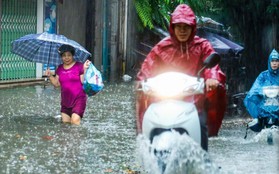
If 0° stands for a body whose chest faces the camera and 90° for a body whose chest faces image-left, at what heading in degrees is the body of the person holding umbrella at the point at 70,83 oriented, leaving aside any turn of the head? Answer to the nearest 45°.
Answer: approximately 0°

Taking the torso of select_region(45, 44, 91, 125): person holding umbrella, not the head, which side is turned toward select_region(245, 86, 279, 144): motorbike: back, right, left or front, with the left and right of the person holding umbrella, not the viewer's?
left

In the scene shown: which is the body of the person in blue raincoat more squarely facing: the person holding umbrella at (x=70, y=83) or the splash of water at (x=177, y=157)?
the splash of water

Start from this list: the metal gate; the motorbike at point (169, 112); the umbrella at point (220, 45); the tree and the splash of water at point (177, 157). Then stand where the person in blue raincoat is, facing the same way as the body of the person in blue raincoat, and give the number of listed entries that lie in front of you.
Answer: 2

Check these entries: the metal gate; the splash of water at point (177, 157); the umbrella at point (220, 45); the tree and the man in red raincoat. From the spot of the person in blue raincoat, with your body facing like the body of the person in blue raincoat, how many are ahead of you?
2

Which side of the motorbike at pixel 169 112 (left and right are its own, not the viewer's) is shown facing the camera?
front

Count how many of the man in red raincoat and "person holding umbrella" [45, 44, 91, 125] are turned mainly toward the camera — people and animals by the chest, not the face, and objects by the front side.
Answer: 2

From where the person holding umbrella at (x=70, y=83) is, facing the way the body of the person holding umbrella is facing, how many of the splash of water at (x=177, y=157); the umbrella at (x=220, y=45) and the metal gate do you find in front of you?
1
